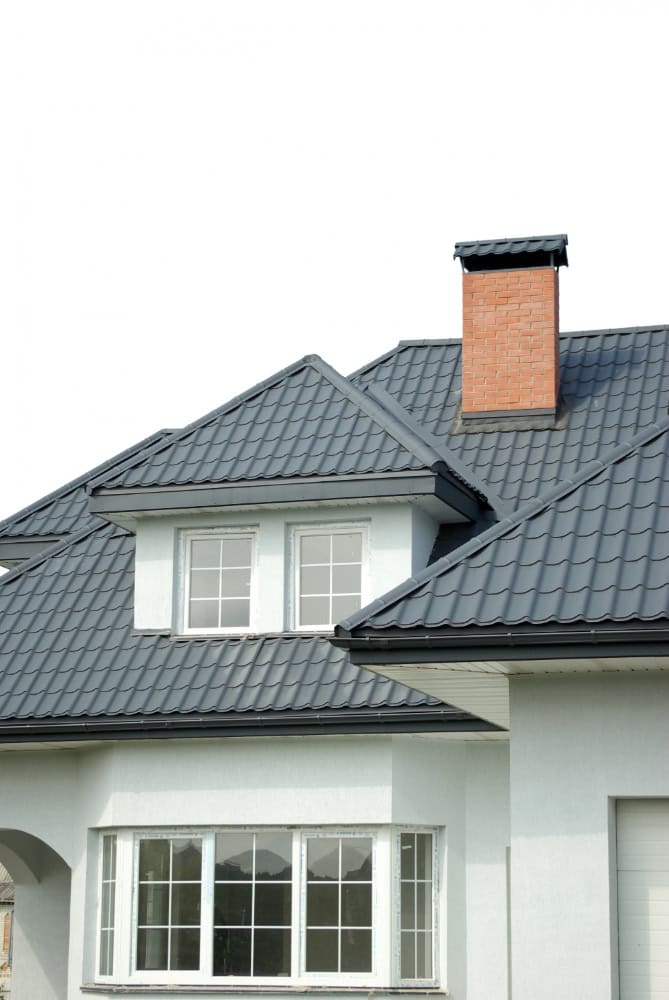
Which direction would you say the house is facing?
toward the camera
